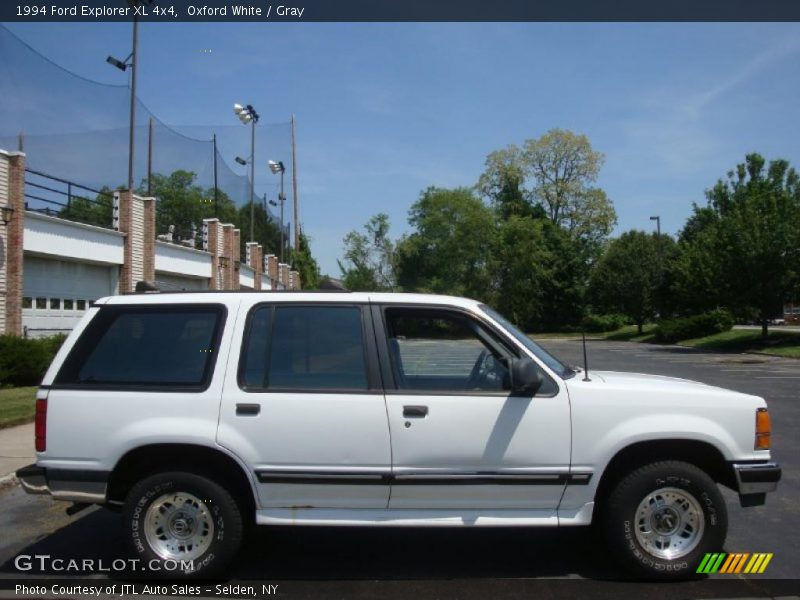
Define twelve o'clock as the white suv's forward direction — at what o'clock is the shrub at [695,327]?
The shrub is roughly at 10 o'clock from the white suv.

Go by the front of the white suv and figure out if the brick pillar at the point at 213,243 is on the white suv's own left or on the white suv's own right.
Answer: on the white suv's own left

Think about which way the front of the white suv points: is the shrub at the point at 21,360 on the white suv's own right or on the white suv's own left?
on the white suv's own left

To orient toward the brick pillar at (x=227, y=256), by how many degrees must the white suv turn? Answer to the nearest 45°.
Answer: approximately 90° to its left

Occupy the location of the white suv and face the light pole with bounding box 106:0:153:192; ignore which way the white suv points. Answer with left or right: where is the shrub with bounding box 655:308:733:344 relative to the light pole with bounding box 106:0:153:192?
right

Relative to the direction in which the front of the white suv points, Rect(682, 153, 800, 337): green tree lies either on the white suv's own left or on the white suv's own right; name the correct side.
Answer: on the white suv's own left

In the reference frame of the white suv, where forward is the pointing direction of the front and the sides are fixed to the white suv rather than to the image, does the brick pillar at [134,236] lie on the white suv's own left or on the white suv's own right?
on the white suv's own left

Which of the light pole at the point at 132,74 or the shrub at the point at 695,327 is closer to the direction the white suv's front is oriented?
the shrub

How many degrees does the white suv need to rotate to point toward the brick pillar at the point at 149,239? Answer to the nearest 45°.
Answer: approximately 135° to its left

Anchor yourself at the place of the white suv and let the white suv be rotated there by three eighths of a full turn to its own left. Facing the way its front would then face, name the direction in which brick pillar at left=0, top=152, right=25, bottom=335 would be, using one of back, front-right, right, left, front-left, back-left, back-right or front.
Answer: front

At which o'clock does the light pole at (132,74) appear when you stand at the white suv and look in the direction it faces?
The light pole is roughly at 8 o'clock from the white suv.

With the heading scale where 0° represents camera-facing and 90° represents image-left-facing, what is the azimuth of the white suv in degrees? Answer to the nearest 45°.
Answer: approximately 270°

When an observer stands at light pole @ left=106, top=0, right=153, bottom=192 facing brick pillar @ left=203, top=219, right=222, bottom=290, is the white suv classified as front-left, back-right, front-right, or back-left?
back-right
